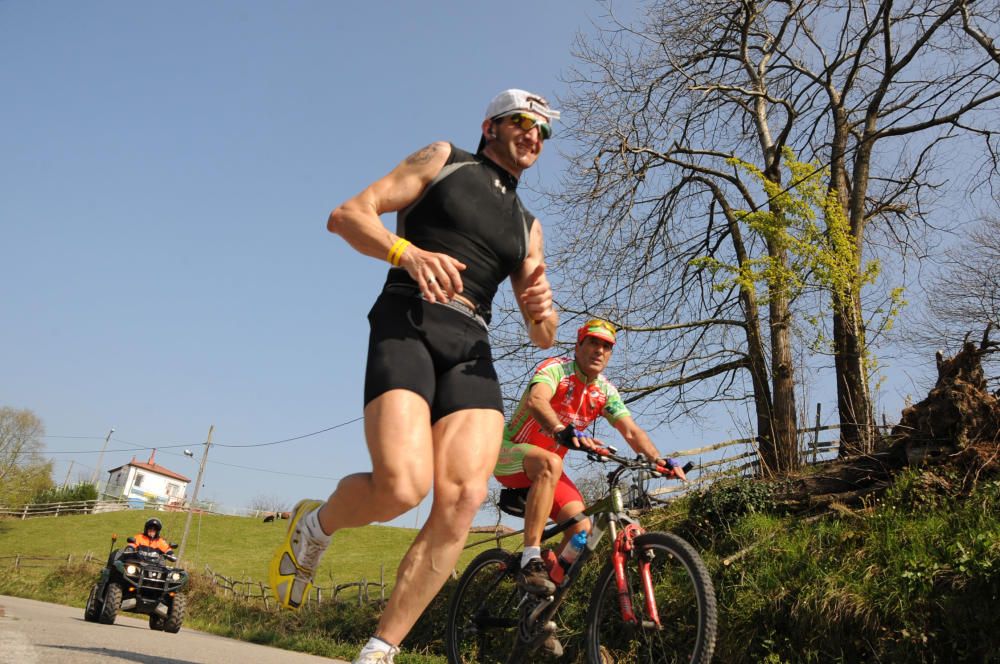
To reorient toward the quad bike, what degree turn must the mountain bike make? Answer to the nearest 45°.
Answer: approximately 180°

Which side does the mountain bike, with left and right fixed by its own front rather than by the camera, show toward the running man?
right

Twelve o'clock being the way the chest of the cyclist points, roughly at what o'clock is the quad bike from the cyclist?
The quad bike is roughly at 6 o'clock from the cyclist.

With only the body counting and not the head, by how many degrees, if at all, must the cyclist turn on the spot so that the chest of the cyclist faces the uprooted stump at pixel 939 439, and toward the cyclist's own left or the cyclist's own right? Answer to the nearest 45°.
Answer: approximately 90° to the cyclist's own left

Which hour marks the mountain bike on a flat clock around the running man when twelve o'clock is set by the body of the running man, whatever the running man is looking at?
The mountain bike is roughly at 9 o'clock from the running man.

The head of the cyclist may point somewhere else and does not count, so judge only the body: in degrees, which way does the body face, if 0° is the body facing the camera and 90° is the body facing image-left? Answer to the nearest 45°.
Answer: approximately 315°
